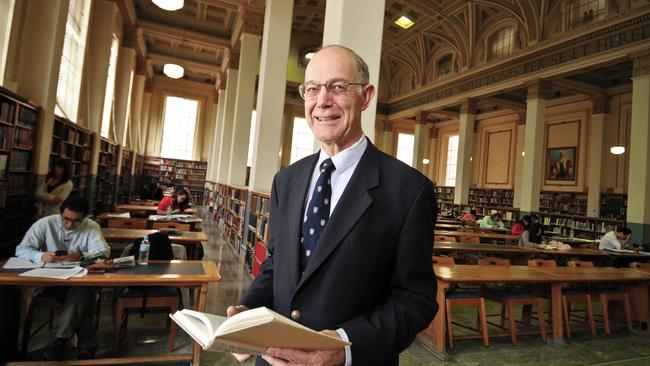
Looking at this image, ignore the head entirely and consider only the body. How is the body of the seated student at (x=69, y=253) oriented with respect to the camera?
toward the camera

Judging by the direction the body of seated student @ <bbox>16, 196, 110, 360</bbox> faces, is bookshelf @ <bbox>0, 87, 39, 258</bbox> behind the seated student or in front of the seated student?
behind

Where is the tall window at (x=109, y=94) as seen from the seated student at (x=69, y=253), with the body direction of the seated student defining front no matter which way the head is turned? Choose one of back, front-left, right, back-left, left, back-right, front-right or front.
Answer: back

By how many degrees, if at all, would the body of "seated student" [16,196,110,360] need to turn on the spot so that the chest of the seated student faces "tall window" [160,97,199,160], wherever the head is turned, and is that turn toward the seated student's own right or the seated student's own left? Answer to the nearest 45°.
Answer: approximately 180°

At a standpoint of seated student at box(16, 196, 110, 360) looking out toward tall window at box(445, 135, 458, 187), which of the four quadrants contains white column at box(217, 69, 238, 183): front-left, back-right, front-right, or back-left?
front-left

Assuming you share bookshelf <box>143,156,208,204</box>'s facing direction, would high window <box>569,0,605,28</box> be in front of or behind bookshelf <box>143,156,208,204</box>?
in front

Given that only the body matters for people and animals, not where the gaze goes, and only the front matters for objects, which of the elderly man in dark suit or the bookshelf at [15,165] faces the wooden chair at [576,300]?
the bookshelf

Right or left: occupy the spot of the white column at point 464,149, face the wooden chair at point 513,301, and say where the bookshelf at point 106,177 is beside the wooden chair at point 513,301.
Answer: right

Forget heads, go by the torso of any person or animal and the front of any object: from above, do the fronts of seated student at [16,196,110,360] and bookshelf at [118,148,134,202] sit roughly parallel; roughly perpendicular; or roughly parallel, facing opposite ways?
roughly perpendicular

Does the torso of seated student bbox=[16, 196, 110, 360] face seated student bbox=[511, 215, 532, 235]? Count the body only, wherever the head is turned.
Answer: no

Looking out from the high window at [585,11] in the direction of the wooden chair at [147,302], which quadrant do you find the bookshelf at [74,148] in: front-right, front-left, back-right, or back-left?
front-right

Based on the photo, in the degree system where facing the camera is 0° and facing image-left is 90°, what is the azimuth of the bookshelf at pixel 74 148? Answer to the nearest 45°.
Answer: approximately 315°

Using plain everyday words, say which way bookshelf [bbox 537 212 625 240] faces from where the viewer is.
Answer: facing the viewer and to the left of the viewer

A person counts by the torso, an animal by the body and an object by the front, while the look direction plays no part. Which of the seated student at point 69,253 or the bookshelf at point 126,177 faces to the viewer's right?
the bookshelf

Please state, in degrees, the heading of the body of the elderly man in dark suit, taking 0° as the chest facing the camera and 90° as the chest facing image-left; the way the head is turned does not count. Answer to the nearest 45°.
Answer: approximately 45°

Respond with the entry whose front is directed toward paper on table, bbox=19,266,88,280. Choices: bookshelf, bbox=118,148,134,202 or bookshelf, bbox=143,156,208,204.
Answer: bookshelf, bbox=143,156,208,204

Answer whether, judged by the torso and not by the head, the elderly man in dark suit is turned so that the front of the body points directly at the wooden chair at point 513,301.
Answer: no

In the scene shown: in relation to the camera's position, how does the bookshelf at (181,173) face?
facing the viewer
